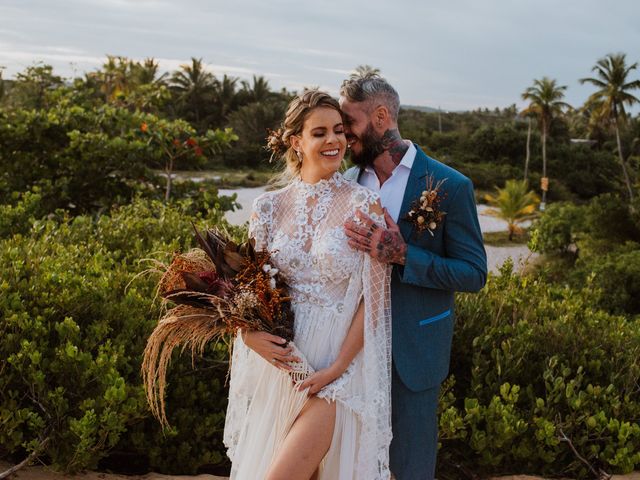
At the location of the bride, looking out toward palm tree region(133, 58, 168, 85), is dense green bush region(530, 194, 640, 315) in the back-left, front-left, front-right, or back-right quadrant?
front-right

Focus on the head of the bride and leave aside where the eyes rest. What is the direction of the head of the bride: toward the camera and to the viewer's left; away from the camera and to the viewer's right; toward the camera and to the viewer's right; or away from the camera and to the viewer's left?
toward the camera and to the viewer's right

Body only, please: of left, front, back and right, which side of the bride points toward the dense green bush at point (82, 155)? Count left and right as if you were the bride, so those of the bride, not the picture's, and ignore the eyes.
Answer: back

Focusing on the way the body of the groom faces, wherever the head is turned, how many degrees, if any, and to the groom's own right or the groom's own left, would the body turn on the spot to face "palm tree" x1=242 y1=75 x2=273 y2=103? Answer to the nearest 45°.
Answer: approximately 135° to the groom's own right

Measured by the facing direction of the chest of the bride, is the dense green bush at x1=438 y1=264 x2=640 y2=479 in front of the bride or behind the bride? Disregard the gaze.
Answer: behind

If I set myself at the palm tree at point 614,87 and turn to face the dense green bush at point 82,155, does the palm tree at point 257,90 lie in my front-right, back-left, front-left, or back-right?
front-right

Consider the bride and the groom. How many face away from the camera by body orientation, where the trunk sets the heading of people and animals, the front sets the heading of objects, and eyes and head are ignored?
0

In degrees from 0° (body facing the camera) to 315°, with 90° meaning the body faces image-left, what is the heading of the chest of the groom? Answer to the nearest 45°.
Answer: approximately 45°

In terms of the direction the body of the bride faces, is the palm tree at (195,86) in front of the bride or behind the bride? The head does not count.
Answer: behind

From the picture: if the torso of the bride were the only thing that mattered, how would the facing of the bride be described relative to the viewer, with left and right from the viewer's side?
facing the viewer

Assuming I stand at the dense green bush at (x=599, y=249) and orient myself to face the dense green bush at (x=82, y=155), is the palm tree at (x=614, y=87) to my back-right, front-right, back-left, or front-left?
back-right

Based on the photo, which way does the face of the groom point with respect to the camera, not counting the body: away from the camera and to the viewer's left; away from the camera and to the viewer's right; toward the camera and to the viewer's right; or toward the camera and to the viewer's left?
toward the camera and to the viewer's left

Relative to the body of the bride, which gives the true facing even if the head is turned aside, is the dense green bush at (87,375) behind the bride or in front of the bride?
behind

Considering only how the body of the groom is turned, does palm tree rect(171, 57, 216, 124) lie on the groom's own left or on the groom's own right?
on the groom's own right

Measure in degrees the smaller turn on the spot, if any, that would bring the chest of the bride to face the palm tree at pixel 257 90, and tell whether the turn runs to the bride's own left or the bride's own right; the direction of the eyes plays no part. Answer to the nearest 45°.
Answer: approximately 180°

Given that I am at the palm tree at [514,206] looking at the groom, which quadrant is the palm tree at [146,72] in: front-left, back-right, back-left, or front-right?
back-right
